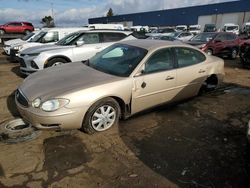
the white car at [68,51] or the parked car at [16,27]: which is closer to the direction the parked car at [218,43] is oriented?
the white car

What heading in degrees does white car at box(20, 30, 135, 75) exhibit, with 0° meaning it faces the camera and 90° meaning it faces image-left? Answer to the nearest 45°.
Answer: approximately 45°

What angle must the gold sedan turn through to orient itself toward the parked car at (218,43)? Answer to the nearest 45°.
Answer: approximately 180°

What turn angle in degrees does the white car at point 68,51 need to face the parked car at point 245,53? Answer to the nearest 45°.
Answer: approximately 135° to its left

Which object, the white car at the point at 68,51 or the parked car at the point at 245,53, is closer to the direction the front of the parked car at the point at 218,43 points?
the white car

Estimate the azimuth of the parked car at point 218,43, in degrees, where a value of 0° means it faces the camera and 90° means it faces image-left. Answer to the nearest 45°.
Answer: approximately 45°

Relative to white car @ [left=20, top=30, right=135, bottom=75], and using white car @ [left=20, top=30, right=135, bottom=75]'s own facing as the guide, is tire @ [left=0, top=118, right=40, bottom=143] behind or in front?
in front

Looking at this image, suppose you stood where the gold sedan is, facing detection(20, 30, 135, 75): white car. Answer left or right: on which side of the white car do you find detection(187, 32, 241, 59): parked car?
right

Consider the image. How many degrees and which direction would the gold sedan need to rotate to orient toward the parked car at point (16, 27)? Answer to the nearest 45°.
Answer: approximately 90° to its right

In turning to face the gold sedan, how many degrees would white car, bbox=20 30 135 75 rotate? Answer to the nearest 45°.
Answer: approximately 45° to its left

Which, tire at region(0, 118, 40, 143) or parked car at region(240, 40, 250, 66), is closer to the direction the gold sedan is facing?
the tire

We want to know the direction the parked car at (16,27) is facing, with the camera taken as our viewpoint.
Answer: facing to the left of the viewer
